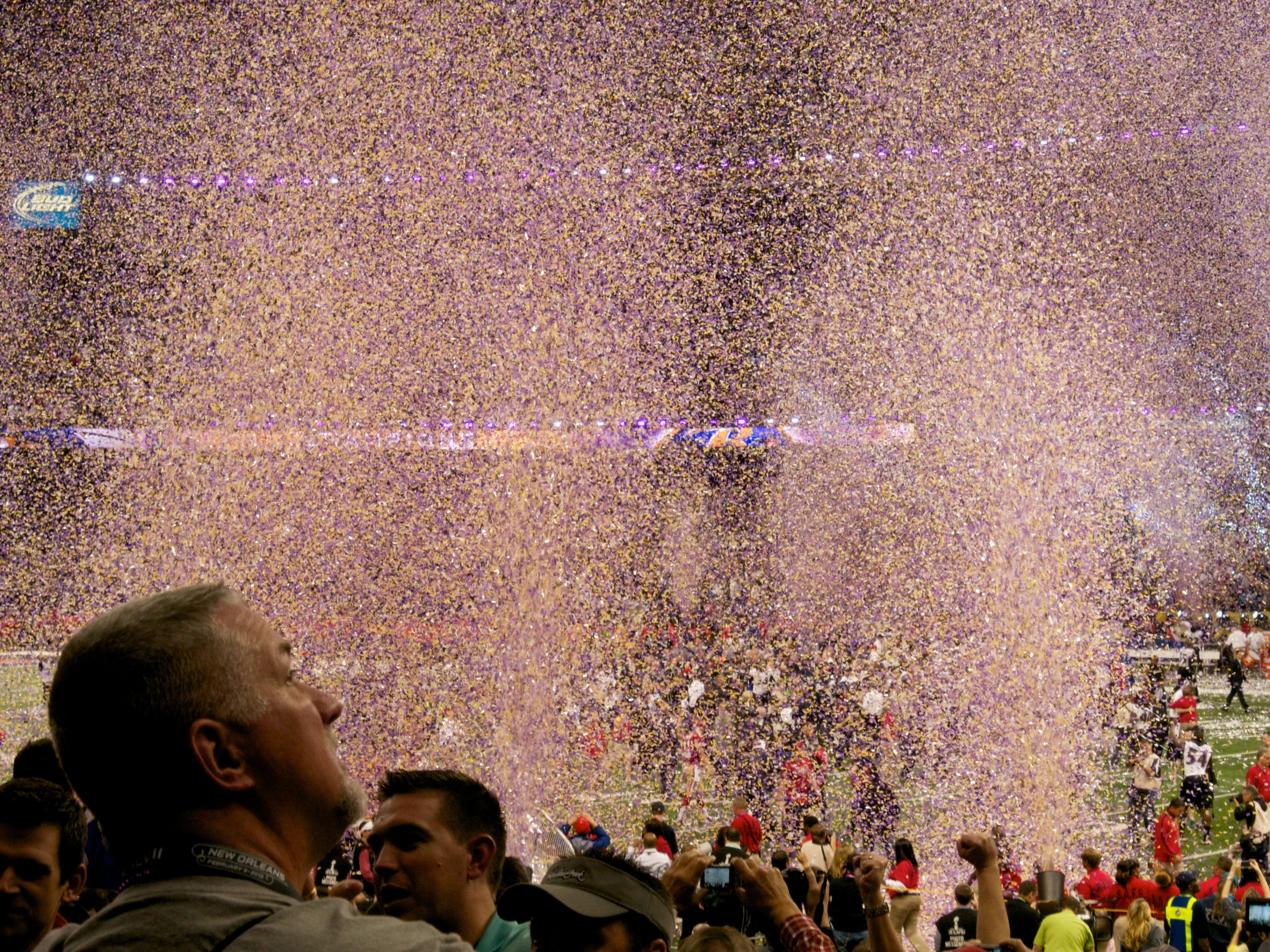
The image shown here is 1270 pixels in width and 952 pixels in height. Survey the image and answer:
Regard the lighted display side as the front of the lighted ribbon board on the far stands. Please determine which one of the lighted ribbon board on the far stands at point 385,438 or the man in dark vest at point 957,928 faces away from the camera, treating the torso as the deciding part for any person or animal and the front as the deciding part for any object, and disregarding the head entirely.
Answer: the man in dark vest

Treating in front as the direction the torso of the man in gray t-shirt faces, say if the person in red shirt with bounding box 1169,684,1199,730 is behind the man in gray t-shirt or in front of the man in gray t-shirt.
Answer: in front

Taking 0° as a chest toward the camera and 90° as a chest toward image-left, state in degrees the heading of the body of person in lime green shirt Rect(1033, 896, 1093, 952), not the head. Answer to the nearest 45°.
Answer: approximately 180°

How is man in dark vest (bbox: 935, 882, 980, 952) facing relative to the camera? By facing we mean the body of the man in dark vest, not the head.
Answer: away from the camera

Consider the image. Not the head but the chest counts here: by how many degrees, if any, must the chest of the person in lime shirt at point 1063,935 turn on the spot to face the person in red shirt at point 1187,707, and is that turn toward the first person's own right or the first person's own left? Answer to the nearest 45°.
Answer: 0° — they already face them

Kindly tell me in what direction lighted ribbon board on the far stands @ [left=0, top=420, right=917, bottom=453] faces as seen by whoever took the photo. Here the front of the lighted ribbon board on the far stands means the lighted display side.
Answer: facing the viewer

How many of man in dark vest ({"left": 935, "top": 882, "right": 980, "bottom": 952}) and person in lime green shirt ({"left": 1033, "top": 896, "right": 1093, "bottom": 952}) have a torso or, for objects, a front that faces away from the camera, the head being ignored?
2

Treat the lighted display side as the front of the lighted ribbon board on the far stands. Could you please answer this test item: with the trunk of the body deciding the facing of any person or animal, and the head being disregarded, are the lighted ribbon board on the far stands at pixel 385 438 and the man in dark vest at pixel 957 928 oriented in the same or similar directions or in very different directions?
very different directions

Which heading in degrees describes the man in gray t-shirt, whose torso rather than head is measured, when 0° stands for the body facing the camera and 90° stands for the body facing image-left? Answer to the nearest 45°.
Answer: approximately 225°

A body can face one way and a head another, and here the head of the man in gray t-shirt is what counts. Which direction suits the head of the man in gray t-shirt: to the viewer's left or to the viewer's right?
to the viewer's right
